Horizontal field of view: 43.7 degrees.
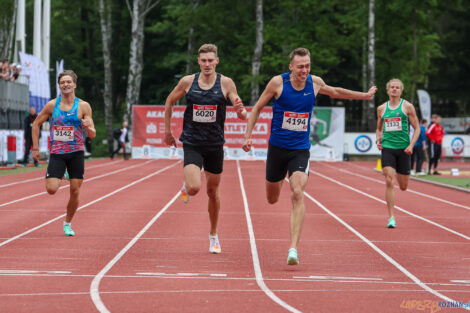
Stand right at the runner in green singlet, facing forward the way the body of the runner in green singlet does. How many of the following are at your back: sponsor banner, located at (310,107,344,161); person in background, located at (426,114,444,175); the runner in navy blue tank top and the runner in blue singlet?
2

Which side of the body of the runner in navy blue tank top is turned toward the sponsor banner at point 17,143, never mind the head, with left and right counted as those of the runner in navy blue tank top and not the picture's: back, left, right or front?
back

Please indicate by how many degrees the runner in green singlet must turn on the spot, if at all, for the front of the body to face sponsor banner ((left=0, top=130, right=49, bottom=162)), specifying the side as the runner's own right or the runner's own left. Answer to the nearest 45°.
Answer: approximately 135° to the runner's own right

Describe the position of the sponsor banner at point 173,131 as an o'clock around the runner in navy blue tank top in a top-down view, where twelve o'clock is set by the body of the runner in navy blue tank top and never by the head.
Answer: The sponsor banner is roughly at 6 o'clock from the runner in navy blue tank top.

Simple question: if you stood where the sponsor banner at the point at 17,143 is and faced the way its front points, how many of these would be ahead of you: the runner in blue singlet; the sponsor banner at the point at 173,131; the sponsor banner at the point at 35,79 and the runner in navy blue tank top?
2

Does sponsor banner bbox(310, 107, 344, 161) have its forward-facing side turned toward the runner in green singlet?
yes

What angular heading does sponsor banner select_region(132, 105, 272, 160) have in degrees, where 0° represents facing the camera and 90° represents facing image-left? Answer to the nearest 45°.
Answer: approximately 0°

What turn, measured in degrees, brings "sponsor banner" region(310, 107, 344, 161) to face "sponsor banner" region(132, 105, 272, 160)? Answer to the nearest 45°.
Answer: approximately 90° to its right

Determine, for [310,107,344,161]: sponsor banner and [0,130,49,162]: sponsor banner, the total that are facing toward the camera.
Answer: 2
